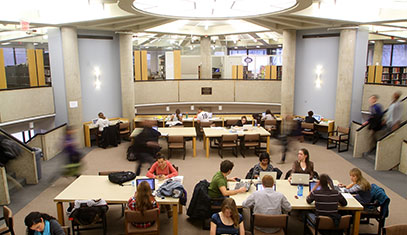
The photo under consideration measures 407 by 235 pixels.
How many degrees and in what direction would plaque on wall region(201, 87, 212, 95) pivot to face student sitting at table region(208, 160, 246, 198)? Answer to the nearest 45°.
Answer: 0° — it already faces them

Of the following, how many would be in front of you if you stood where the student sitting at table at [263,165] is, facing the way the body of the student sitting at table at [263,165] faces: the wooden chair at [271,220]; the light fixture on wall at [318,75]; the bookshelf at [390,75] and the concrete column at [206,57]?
1

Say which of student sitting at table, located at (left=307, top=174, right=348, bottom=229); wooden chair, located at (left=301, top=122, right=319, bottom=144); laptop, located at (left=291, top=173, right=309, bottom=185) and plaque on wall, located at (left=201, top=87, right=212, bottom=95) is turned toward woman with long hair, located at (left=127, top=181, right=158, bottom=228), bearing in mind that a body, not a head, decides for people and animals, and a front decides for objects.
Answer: the plaque on wall

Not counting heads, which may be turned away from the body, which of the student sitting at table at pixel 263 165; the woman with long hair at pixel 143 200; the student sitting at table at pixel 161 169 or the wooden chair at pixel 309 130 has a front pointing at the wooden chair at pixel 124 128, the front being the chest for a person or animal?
the woman with long hair

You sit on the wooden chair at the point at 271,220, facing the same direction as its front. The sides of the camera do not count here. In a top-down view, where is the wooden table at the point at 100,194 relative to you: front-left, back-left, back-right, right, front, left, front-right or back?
left

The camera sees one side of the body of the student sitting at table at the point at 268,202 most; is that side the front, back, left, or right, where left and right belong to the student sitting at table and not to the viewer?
back

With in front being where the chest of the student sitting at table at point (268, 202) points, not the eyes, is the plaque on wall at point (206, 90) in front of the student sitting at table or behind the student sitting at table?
in front

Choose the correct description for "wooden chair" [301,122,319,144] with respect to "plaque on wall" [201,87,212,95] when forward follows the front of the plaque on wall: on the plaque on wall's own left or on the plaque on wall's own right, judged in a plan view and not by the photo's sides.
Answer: on the plaque on wall's own left

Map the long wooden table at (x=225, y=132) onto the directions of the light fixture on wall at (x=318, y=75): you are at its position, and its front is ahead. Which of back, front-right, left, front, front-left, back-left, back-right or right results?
front-right

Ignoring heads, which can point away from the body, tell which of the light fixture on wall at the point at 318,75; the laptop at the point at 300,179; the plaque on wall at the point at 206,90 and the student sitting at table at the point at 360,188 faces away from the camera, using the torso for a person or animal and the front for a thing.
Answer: the laptop

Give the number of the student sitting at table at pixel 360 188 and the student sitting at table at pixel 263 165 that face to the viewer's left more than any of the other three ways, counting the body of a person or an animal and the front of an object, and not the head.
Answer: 1

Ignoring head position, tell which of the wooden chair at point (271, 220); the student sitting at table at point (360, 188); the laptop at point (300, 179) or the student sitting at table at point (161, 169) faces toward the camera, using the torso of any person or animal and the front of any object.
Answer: the student sitting at table at point (161, 169)

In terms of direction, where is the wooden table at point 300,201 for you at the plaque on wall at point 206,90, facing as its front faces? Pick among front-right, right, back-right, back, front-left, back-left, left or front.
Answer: front

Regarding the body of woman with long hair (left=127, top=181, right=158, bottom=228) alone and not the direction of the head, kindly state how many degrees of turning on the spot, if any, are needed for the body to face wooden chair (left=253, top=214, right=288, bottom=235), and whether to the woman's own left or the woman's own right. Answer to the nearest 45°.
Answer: approximately 90° to the woman's own right

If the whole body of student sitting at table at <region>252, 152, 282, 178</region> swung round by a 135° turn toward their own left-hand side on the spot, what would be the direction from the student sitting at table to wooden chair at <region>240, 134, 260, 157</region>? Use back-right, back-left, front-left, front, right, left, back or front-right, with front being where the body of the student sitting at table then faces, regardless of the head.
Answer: front-left

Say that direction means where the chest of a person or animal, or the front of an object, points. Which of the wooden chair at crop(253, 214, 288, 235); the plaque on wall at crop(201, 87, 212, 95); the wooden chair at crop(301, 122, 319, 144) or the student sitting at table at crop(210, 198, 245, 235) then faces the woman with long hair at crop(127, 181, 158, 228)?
the plaque on wall

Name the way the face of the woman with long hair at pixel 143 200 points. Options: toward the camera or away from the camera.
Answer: away from the camera

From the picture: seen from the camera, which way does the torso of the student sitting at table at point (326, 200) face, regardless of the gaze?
away from the camera

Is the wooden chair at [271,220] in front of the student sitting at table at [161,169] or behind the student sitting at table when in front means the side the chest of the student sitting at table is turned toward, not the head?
in front

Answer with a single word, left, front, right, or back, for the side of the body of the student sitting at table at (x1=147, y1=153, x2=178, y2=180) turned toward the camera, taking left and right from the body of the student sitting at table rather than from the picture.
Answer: front
